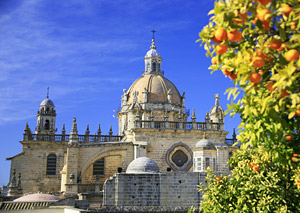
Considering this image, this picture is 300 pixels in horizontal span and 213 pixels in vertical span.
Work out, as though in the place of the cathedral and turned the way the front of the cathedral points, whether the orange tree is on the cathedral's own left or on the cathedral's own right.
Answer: on the cathedral's own left

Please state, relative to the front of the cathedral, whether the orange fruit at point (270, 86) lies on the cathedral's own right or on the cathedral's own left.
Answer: on the cathedral's own left
